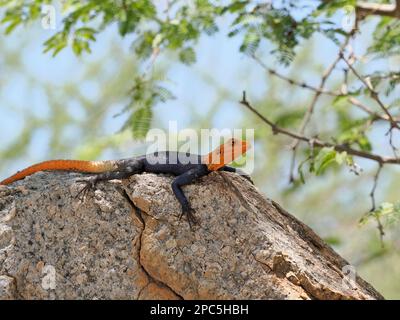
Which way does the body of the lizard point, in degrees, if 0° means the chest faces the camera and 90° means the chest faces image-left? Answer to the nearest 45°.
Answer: approximately 270°
